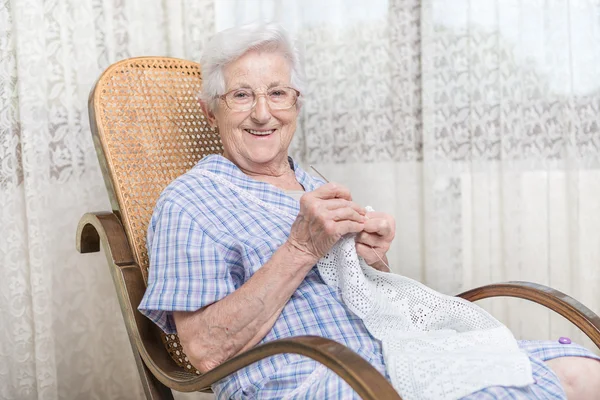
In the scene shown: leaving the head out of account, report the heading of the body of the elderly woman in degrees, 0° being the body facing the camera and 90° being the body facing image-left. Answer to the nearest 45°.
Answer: approximately 315°

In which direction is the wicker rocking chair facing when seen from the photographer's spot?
facing the viewer and to the right of the viewer
